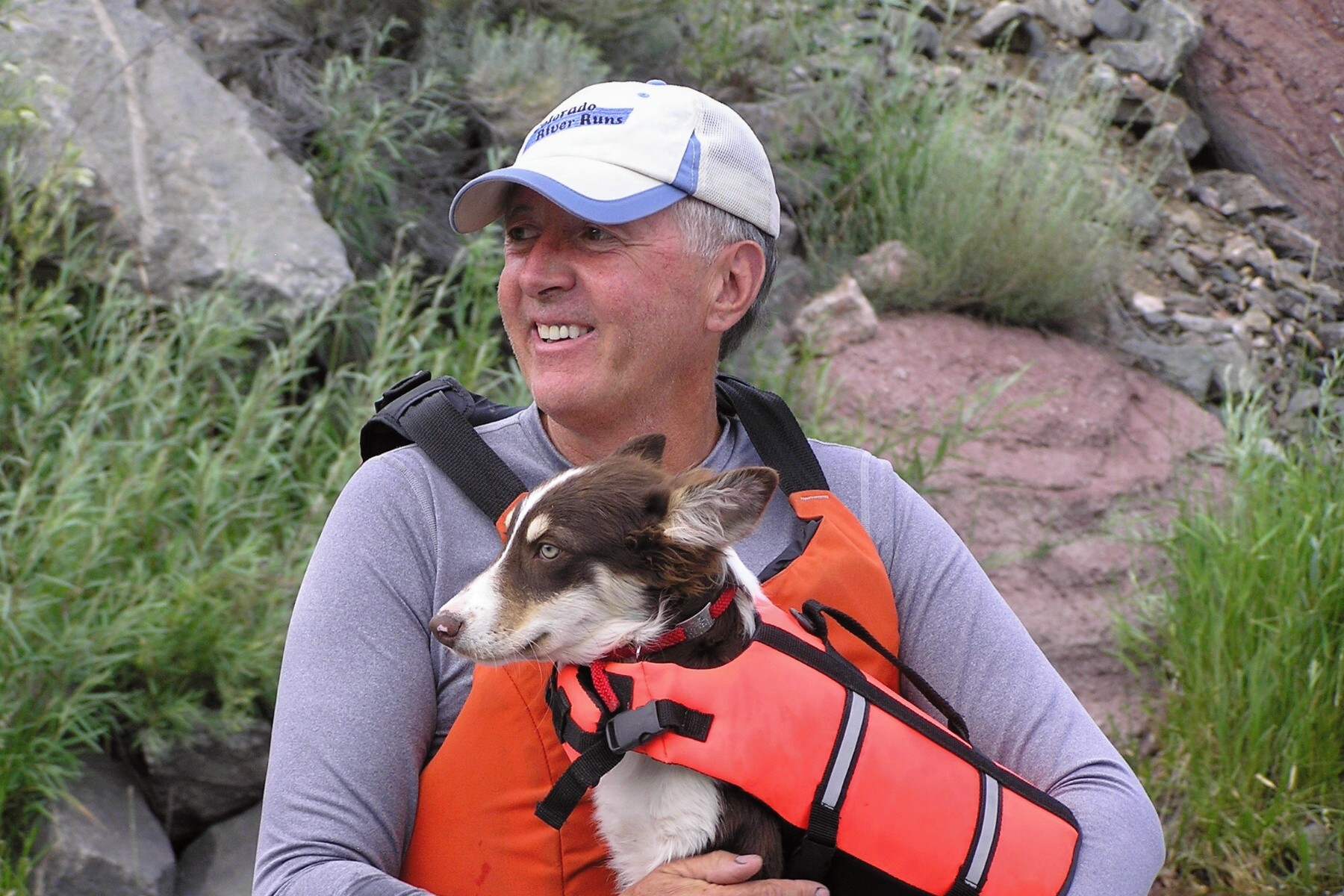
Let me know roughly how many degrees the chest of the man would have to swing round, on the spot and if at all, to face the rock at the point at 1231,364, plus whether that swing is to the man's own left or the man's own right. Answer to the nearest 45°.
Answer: approximately 135° to the man's own left

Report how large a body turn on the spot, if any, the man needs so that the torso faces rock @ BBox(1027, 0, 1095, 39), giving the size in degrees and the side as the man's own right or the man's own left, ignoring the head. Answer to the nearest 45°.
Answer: approximately 180°

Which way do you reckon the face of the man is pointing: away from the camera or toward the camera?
toward the camera

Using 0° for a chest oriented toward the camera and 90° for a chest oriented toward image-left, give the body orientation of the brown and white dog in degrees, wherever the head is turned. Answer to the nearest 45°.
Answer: approximately 90°

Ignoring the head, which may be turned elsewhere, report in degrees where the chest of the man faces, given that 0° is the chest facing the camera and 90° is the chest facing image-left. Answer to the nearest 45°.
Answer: approximately 0°

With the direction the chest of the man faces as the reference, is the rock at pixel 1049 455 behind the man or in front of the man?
behind

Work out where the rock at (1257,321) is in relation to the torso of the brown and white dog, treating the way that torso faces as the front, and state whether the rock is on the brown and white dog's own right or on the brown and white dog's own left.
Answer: on the brown and white dog's own right

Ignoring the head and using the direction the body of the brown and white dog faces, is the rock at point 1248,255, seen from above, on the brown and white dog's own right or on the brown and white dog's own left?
on the brown and white dog's own right

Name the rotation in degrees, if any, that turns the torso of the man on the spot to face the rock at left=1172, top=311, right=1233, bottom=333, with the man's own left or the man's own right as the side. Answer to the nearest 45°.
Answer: approximately 135° to the man's own left

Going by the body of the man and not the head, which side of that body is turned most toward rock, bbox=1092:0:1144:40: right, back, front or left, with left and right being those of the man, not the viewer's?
back

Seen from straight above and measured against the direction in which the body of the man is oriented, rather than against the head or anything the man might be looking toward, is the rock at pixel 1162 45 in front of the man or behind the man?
behind

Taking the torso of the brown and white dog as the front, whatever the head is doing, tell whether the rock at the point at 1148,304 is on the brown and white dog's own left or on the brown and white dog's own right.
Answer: on the brown and white dog's own right
